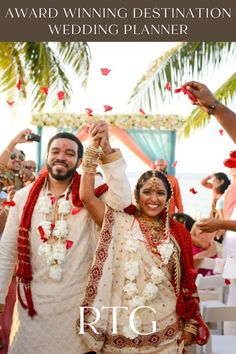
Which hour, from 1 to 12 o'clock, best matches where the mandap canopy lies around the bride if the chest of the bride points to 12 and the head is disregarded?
The mandap canopy is roughly at 6 o'clock from the bride.

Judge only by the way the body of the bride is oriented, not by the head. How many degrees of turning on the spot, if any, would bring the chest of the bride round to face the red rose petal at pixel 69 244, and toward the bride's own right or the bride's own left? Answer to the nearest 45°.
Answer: approximately 90° to the bride's own right

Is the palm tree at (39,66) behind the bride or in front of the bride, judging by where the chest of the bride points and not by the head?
behind

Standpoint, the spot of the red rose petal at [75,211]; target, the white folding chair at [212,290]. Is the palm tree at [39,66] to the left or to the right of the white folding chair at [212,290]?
left

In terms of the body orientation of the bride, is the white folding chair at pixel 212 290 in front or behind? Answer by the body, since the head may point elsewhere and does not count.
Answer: behind

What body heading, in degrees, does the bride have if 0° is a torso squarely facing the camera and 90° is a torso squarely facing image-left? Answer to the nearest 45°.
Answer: approximately 0°
